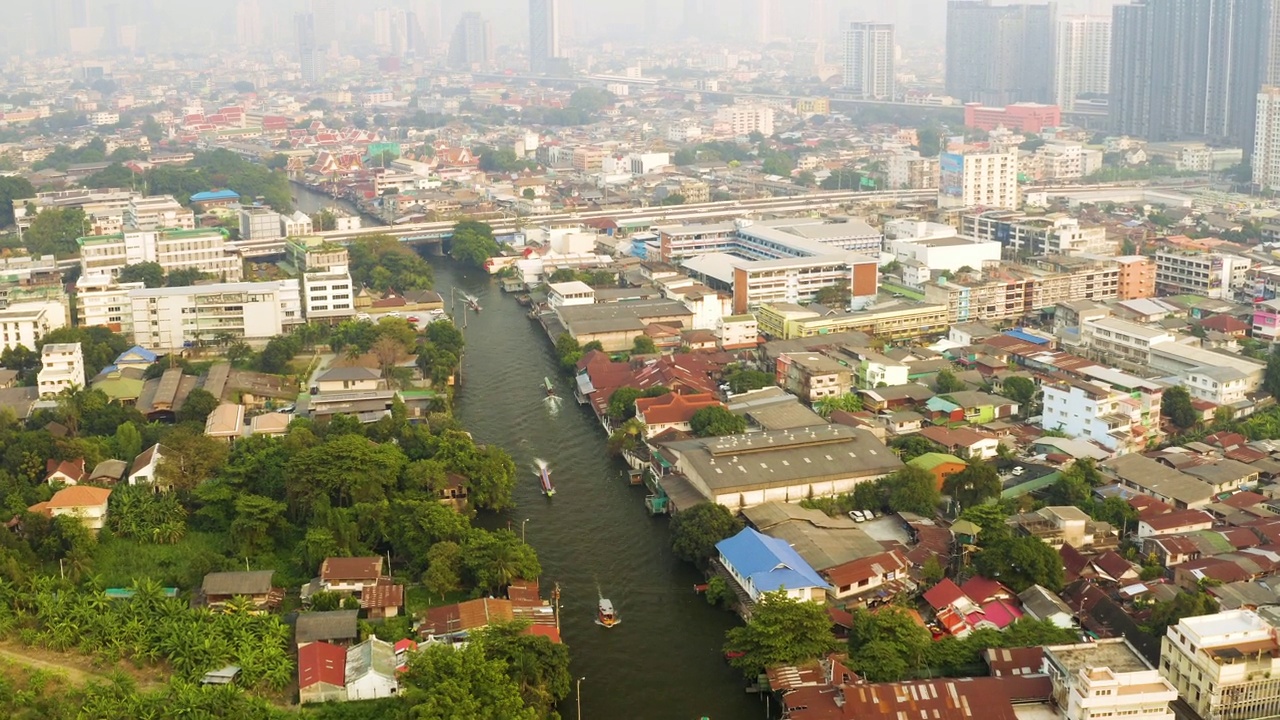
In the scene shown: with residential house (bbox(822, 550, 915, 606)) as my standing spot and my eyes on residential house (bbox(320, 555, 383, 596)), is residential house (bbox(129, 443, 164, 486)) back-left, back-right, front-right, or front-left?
front-right
